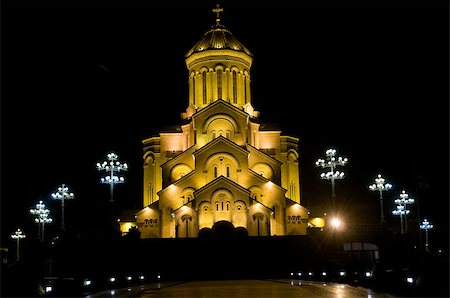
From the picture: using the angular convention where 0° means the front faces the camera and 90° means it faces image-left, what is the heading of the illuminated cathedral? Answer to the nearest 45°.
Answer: approximately 0°
